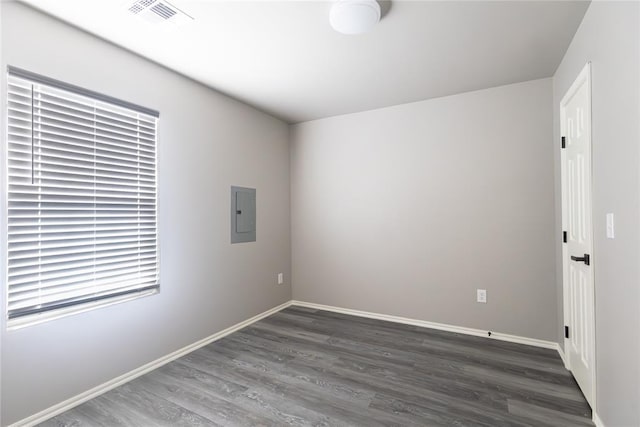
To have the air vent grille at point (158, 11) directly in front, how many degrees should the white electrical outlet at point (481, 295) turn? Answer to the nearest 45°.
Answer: approximately 45° to its right

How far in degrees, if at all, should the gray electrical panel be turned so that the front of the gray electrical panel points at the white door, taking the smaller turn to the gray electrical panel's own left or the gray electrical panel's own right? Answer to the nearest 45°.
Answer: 0° — it already faces it

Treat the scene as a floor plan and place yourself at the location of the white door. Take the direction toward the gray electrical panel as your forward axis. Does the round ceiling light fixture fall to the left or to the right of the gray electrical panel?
left

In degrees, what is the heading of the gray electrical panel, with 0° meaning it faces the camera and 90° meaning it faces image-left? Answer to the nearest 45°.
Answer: approximately 315°

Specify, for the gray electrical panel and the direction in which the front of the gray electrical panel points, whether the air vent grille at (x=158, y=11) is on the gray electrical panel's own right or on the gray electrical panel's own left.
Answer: on the gray electrical panel's own right

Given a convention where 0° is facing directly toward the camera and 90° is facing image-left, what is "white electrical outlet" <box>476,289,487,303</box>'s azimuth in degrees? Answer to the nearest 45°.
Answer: approximately 0°

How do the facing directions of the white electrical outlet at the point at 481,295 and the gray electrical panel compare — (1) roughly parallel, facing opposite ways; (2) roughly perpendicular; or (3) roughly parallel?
roughly perpendicular

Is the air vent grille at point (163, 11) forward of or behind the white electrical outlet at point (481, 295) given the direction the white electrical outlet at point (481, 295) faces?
forward

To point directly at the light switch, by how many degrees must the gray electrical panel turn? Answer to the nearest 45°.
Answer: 0° — it already faces it

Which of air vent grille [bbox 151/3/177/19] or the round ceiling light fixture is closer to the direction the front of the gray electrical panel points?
the round ceiling light fixture
